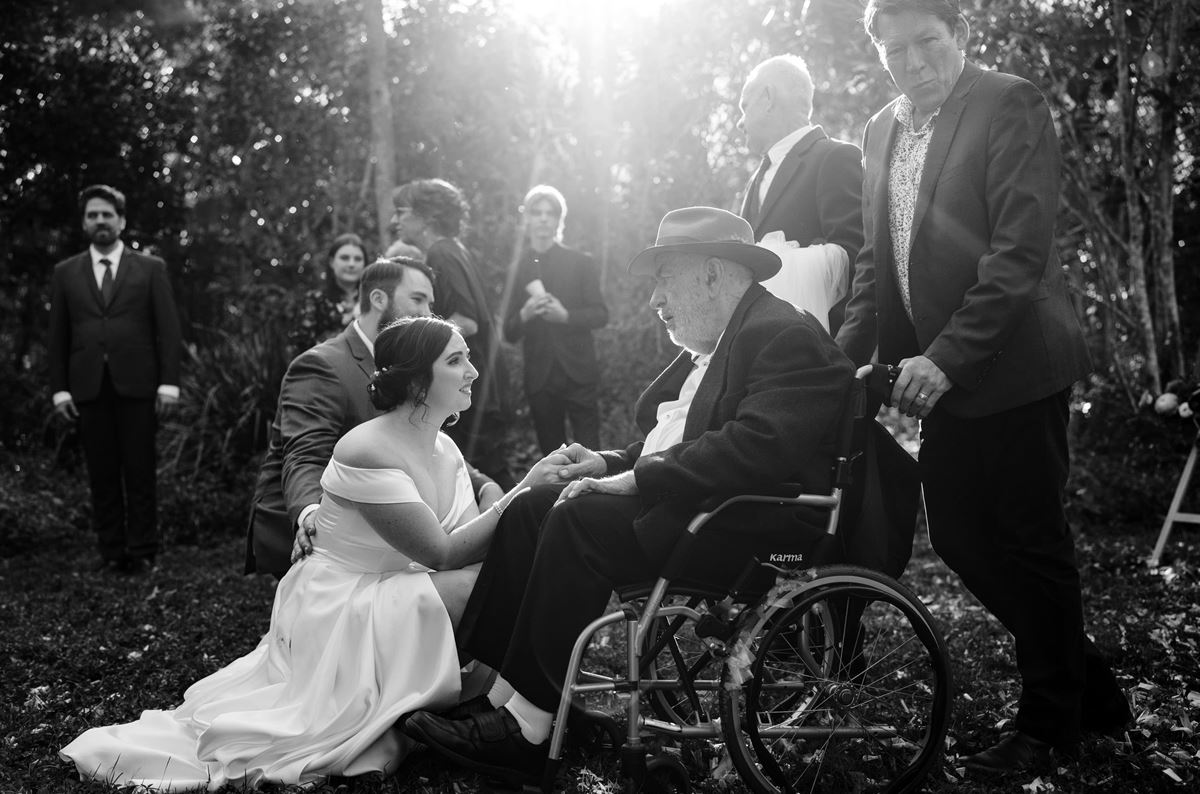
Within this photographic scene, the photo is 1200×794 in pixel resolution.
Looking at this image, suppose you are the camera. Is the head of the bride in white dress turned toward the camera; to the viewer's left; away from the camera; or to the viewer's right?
to the viewer's right

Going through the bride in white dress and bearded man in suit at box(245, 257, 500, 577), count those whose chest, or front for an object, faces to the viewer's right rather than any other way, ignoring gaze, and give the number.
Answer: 2

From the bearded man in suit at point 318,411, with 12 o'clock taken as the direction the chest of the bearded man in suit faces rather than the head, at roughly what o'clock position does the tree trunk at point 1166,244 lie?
The tree trunk is roughly at 11 o'clock from the bearded man in suit.

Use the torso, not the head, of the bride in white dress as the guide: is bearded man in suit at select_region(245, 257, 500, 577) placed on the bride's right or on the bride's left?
on the bride's left

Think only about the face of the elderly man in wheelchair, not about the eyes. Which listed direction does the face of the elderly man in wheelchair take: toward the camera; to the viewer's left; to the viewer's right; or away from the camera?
to the viewer's left

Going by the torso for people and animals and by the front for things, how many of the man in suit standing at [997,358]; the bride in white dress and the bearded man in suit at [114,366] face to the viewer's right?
1

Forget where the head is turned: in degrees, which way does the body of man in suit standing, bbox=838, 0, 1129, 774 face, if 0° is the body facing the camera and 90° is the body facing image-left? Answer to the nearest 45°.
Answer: approximately 45°

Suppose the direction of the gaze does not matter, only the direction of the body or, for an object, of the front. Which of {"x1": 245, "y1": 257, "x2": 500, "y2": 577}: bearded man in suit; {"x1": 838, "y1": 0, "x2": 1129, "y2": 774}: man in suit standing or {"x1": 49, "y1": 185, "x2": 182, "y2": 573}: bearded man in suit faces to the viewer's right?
{"x1": 245, "y1": 257, "x2": 500, "y2": 577}: bearded man in suit

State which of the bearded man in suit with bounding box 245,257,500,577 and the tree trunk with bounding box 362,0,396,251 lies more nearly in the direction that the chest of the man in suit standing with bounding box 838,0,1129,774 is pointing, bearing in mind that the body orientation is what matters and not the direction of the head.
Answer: the bearded man in suit

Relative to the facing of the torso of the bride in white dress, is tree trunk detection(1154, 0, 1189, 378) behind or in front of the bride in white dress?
in front

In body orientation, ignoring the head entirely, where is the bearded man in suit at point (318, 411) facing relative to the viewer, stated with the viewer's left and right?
facing to the right of the viewer

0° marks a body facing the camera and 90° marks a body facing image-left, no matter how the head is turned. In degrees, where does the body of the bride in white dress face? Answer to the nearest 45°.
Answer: approximately 270°
